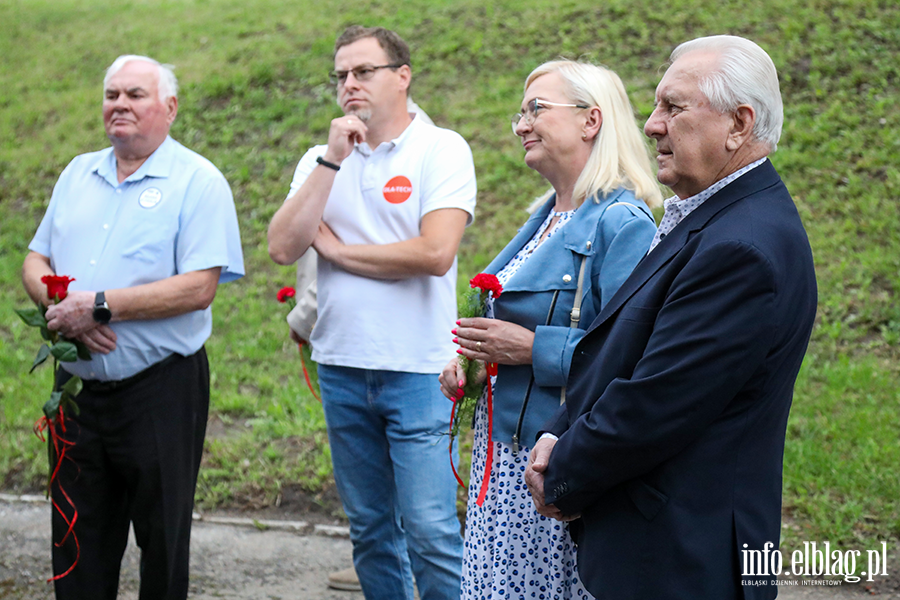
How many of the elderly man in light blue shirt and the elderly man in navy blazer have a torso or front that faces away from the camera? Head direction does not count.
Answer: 0

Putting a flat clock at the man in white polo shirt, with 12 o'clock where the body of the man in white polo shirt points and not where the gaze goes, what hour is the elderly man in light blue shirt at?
The elderly man in light blue shirt is roughly at 2 o'clock from the man in white polo shirt.

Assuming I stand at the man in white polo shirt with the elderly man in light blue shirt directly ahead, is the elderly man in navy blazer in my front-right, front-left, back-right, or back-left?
back-left

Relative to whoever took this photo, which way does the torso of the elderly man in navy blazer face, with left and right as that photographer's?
facing to the left of the viewer

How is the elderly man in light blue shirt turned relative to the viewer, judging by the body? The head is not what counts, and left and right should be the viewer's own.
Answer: facing the viewer and to the left of the viewer

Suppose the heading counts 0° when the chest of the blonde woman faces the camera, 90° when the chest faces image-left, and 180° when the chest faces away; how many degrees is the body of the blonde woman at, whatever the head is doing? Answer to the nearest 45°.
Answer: approximately 45°

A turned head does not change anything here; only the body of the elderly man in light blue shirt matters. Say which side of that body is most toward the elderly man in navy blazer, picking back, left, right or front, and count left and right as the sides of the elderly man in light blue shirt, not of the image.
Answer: left

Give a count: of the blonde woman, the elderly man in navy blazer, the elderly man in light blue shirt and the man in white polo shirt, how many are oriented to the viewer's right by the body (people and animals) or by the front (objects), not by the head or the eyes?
0

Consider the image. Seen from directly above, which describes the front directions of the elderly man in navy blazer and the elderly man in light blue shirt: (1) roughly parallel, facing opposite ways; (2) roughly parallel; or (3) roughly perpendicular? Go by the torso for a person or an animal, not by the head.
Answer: roughly perpendicular

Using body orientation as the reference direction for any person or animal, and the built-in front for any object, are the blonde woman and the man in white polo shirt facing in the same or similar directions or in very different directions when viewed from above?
same or similar directions

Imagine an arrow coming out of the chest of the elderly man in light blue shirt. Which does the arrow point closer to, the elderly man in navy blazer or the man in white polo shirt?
the elderly man in navy blazer

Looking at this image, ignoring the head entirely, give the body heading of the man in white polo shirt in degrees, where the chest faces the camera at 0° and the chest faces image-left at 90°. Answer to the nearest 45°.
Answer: approximately 45°

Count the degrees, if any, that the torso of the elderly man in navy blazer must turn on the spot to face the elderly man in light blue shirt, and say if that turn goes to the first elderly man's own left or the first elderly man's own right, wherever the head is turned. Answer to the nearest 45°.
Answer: approximately 45° to the first elderly man's own right

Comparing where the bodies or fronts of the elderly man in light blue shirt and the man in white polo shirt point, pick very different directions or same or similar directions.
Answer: same or similar directions

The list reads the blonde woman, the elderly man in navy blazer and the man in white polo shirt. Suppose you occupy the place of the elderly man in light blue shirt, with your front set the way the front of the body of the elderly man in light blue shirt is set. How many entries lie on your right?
0
